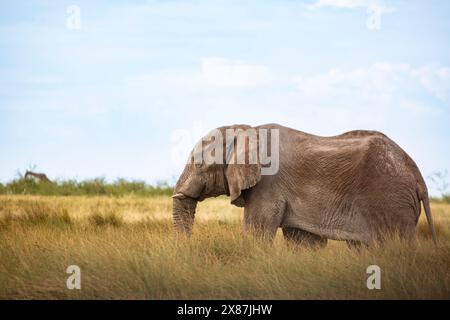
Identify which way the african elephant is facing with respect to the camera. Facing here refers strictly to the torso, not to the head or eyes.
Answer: to the viewer's left

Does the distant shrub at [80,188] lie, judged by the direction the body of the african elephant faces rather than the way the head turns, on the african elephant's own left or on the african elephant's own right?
on the african elephant's own right
